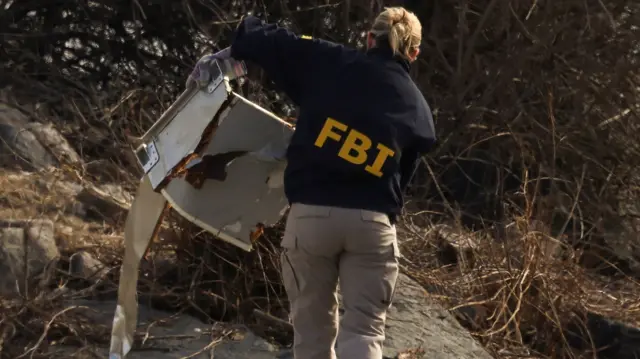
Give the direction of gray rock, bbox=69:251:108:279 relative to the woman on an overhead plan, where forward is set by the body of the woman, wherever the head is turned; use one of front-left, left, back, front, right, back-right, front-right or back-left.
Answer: front-left

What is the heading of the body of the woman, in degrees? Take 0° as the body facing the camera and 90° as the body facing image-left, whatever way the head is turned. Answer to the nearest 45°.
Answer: approximately 180°

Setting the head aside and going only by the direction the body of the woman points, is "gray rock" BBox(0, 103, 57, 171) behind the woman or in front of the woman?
in front

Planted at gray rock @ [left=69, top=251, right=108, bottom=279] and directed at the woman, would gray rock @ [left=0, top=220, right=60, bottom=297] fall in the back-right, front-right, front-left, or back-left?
back-right

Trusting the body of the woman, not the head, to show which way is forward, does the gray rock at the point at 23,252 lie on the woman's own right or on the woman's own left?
on the woman's own left
